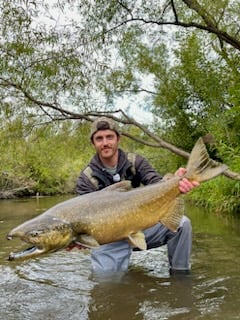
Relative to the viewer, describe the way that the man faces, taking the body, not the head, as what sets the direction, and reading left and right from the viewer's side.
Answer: facing the viewer
